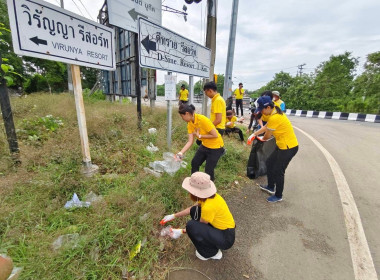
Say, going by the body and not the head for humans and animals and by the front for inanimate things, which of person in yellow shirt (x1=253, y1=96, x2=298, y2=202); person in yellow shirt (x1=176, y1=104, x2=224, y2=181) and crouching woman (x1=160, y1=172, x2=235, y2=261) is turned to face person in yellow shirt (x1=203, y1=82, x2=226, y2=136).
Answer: person in yellow shirt (x1=253, y1=96, x2=298, y2=202)

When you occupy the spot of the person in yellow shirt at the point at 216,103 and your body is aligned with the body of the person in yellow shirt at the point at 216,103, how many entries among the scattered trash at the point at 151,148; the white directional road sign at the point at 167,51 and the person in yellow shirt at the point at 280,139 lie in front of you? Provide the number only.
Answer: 2

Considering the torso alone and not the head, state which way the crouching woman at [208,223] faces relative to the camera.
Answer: to the viewer's left

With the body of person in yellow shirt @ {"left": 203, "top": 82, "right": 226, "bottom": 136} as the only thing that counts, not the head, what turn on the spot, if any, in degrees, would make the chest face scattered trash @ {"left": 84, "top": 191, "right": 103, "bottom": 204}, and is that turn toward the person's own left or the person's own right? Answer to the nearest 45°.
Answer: approximately 45° to the person's own left

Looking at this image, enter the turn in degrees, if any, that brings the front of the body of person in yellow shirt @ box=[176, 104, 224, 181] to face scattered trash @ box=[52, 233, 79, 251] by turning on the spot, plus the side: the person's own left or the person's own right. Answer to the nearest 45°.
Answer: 0° — they already face it

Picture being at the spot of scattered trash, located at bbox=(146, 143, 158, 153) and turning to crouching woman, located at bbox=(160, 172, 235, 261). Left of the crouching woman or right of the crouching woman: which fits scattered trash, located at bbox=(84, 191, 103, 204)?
right

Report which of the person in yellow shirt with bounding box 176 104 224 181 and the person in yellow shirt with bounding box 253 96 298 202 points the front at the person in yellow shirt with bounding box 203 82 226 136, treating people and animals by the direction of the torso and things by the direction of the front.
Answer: the person in yellow shirt with bounding box 253 96 298 202

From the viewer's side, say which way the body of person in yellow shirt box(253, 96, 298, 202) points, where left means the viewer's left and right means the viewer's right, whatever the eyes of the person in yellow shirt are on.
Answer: facing to the left of the viewer

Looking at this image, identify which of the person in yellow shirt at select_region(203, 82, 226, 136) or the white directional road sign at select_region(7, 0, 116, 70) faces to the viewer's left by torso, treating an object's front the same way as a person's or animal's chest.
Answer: the person in yellow shirt
